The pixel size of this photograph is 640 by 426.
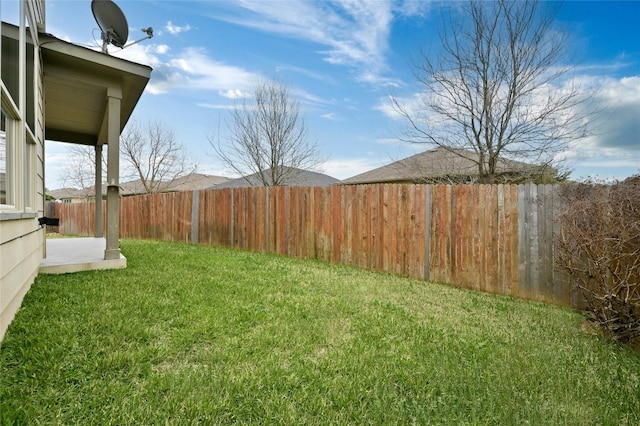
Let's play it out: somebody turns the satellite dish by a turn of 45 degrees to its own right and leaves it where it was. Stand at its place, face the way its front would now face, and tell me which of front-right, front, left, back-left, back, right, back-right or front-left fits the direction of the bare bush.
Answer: front-right

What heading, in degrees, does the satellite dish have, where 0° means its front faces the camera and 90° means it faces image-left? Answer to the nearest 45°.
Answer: approximately 225°

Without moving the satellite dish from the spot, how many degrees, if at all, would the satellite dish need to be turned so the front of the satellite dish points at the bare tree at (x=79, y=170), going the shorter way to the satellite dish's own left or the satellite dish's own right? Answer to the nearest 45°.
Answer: approximately 45° to the satellite dish's own left

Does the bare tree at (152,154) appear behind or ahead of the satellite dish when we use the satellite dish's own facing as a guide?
ahead
